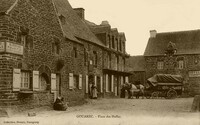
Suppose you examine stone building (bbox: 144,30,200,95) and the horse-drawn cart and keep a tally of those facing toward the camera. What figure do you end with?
1

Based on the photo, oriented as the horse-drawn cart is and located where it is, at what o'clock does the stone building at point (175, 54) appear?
The stone building is roughly at 3 o'clock from the horse-drawn cart.

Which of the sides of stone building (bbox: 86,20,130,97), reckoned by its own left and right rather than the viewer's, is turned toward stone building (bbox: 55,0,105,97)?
right

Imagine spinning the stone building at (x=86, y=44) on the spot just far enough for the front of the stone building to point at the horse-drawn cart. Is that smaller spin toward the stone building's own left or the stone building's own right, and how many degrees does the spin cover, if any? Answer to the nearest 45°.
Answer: approximately 45° to the stone building's own left

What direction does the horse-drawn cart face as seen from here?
to the viewer's left

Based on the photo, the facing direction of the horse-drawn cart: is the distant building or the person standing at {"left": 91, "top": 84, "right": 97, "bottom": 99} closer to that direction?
the person standing

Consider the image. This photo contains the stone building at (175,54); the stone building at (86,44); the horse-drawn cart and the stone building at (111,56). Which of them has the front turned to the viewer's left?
the horse-drawn cart
